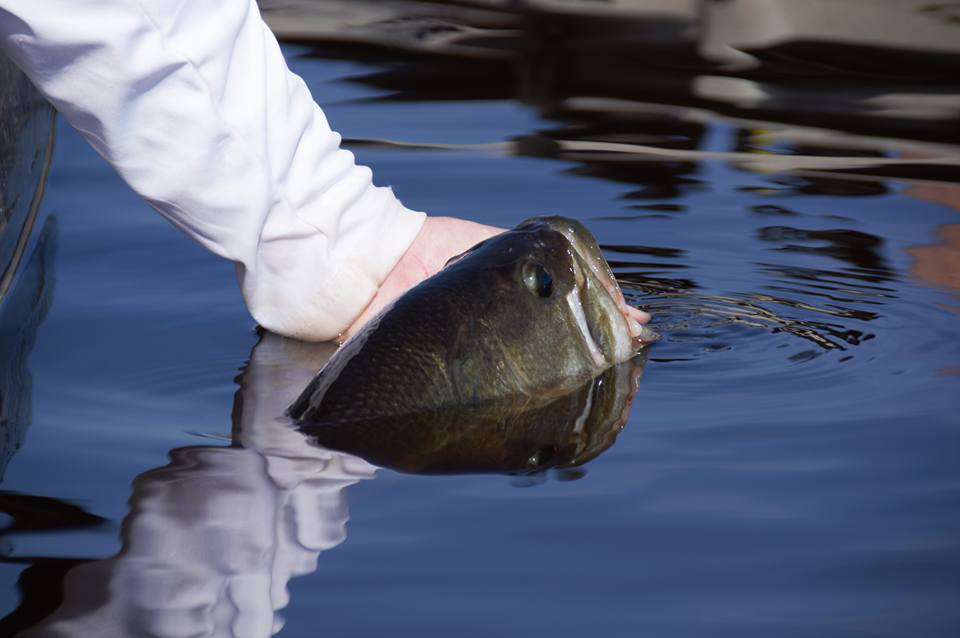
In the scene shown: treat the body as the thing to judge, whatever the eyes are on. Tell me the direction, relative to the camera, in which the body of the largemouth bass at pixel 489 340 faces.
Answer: to the viewer's right
